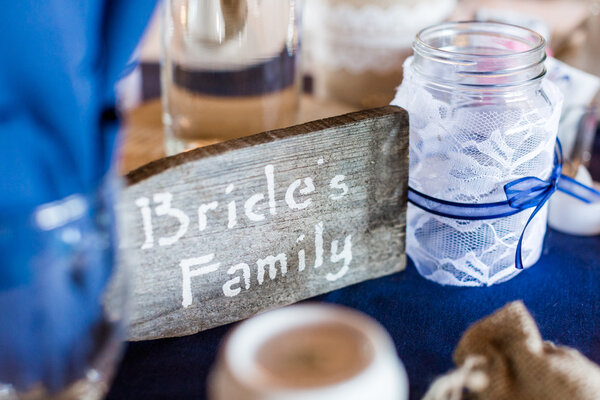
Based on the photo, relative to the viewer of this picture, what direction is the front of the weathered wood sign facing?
facing the viewer and to the right of the viewer

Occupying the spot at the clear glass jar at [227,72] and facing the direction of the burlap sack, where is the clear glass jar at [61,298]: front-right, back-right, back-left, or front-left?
front-right
